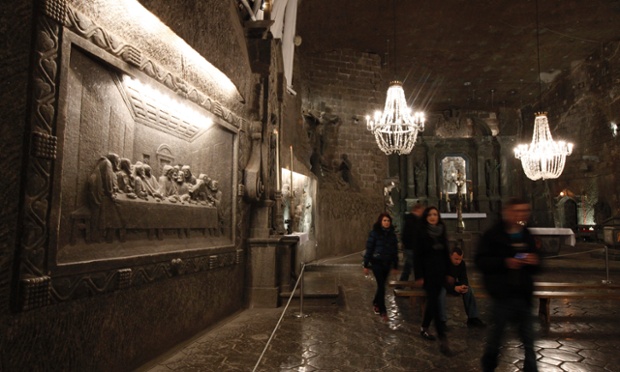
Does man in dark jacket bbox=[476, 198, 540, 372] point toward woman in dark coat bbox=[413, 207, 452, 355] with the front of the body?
no

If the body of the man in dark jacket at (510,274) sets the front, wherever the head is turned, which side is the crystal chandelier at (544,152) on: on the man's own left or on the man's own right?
on the man's own left

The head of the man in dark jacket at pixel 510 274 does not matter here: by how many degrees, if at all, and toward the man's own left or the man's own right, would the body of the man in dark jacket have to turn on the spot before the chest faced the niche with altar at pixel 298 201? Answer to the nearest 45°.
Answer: approximately 180°

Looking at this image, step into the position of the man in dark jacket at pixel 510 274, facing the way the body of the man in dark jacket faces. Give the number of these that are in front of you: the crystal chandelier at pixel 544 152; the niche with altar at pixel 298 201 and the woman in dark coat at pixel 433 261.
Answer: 0

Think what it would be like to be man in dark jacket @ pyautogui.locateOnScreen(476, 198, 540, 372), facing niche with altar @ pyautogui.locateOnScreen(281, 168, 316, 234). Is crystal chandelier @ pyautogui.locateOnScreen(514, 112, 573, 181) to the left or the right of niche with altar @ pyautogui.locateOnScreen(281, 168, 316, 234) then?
right

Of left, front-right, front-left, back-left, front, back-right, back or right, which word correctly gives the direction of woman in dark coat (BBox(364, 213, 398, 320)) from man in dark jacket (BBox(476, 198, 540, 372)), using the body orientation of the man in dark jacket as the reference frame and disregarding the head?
back

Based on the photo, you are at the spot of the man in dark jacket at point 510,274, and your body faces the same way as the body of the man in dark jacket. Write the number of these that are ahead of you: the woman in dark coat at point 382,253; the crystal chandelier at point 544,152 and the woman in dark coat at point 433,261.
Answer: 0

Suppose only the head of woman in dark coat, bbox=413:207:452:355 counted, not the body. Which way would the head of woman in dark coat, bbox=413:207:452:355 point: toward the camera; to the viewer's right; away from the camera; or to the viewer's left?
toward the camera

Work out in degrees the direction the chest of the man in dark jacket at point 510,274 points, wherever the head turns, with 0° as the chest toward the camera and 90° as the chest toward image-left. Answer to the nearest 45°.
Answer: approximately 315°

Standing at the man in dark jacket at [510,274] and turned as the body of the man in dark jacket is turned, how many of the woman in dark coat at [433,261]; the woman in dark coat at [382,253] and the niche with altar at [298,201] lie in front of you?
0
